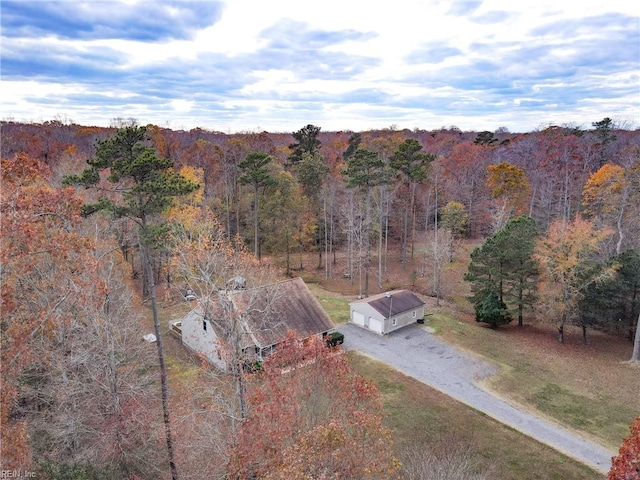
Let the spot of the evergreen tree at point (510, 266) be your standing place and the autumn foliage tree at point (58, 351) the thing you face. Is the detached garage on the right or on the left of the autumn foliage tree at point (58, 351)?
right

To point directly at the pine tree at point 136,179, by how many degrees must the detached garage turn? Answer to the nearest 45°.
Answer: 0° — it already faces it

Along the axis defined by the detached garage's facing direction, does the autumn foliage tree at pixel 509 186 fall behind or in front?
behind

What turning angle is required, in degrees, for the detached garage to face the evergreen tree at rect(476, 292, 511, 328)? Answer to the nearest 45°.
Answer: approximately 135° to its left

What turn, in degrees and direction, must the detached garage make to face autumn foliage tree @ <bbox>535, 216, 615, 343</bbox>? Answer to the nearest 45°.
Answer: approximately 135° to its left

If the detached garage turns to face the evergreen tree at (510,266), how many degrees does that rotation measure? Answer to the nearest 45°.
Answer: approximately 135° to its left

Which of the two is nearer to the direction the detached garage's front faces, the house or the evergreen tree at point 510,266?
the house

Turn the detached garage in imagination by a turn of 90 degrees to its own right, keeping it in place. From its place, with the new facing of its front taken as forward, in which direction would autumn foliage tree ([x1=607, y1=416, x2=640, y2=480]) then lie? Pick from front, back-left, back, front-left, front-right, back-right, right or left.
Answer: back-left

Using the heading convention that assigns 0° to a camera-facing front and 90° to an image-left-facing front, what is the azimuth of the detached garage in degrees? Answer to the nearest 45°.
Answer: approximately 45°

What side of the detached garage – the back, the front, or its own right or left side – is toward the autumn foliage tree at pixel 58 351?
front

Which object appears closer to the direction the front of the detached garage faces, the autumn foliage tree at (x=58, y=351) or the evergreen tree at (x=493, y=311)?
the autumn foliage tree

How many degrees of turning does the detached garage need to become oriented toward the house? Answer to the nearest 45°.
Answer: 0° — it already faces it

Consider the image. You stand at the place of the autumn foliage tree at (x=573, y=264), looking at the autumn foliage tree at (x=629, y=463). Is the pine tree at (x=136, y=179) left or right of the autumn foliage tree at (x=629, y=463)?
right
